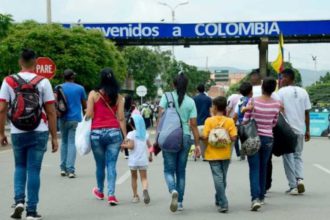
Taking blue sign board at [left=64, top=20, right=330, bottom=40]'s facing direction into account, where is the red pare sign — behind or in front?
in front

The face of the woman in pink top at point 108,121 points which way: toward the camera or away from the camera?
away from the camera

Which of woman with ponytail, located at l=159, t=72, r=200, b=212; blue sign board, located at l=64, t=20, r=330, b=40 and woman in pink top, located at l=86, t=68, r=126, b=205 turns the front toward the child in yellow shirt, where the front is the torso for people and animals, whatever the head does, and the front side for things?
the blue sign board

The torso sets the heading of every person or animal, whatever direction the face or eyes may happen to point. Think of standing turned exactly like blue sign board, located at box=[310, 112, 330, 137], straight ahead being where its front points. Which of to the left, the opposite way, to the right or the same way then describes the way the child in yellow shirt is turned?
the opposite way

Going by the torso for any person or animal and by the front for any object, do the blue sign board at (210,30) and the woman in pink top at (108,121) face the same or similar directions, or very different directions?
very different directions

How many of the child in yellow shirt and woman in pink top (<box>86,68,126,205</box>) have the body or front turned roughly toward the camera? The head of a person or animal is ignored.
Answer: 0

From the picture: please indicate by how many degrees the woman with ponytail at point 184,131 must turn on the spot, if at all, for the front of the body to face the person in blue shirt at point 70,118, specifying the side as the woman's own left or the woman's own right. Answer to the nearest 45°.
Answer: approximately 45° to the woman's own left

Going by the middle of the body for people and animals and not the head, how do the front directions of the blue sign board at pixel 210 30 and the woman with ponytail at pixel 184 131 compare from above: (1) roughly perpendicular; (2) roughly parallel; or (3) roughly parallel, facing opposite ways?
roughly parallel, facing opposite ways

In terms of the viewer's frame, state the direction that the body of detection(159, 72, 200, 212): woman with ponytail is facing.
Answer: away from the camera

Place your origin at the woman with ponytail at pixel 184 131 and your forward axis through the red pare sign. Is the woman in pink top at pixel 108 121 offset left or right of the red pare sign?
left

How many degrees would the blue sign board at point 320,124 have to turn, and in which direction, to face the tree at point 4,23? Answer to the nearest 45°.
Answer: approximately 45° to its right

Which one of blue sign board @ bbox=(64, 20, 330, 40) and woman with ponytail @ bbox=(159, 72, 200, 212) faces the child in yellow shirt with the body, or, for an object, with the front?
the blue sign board

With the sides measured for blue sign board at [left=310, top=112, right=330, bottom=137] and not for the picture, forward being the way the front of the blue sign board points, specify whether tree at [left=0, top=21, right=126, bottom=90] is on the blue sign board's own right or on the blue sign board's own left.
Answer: on the blue sign board's own right

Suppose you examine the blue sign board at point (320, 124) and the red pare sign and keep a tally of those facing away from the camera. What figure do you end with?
0

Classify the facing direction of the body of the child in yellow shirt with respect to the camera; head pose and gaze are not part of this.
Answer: away from the camera

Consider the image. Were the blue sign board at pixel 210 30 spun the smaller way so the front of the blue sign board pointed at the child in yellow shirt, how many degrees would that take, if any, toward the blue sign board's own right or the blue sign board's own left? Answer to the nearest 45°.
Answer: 0° — it already faces them

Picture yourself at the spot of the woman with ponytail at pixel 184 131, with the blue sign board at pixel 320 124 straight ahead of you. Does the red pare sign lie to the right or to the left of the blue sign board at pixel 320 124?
left

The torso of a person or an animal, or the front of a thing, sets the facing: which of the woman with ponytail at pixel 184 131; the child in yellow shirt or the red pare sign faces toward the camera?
the red pare sign

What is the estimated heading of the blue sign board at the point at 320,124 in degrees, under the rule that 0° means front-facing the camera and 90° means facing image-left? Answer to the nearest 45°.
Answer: approximately 0°

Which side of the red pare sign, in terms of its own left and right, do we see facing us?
front
